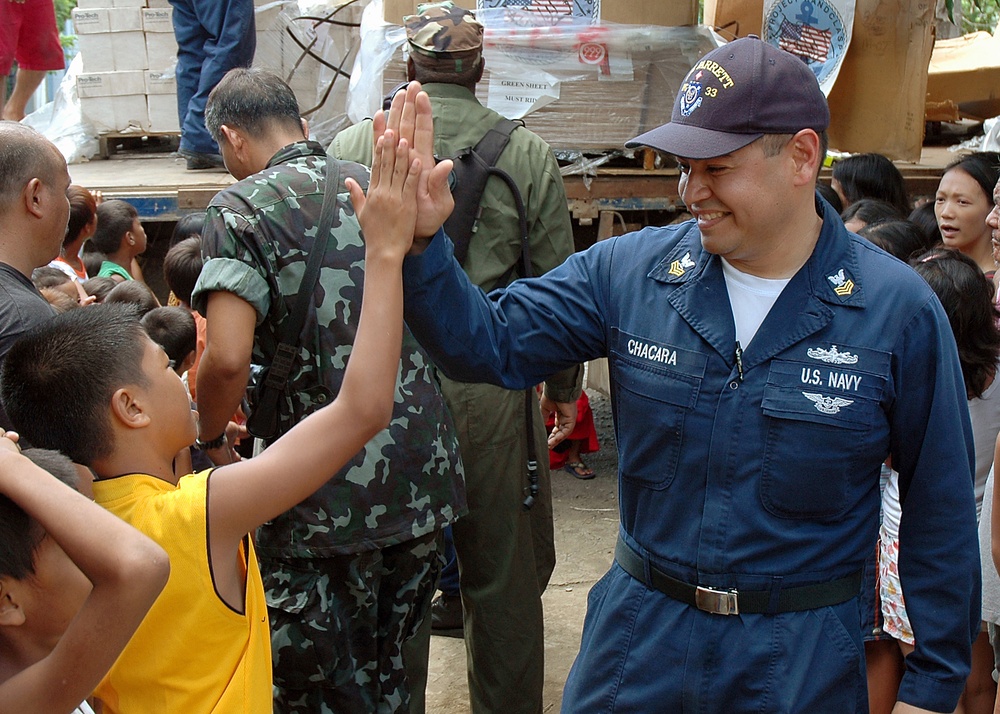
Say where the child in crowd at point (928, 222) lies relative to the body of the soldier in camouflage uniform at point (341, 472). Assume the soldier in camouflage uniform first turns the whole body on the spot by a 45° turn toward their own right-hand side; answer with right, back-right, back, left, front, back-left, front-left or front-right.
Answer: front-right

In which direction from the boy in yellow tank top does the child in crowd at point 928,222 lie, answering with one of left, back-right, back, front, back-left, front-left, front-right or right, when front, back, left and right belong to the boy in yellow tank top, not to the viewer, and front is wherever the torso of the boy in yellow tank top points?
front

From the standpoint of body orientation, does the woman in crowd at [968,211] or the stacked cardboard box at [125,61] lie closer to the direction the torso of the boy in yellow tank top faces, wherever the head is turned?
the woman in crowd

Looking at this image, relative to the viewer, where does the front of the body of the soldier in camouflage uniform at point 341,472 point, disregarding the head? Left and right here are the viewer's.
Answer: facing away from the viewer and to the left of the viewer

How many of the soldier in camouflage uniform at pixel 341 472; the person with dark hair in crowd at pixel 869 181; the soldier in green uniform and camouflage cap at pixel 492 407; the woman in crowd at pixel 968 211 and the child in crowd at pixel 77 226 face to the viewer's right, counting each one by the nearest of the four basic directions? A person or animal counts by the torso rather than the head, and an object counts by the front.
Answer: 1

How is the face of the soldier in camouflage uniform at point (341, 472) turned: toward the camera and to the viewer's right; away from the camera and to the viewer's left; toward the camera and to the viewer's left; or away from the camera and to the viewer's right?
away from the camera and to the viewer's left

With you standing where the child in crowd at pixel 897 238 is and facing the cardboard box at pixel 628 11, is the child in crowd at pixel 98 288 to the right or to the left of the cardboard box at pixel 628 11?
left

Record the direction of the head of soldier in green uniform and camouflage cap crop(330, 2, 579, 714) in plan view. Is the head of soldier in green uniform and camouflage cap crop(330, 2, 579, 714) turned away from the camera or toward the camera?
away from the camera

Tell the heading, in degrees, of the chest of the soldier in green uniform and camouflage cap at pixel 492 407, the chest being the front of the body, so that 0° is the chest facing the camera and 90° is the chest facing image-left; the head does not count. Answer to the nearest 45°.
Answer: approximately 180°

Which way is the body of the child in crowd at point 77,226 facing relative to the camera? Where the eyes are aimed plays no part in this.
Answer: to the viewer's right

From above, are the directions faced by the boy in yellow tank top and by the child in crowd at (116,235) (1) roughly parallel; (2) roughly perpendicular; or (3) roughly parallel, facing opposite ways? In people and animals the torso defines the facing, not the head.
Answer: roughly parallel
